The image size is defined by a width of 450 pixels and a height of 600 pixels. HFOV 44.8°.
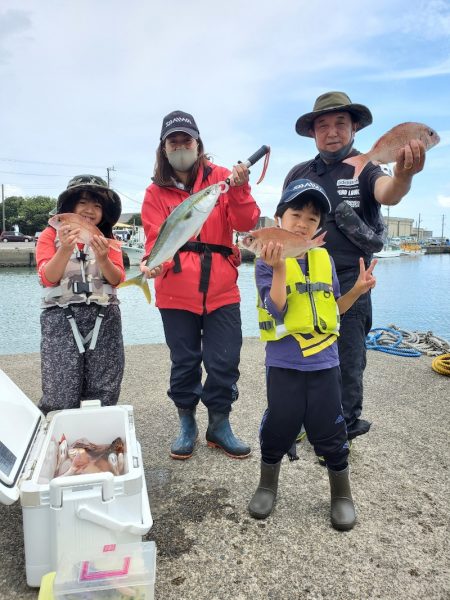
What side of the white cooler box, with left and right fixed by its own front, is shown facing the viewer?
right

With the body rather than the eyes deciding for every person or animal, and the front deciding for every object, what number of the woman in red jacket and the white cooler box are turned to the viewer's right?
1

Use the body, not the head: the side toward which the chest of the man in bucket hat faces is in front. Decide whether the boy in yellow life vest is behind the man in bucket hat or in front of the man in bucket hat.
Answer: in front

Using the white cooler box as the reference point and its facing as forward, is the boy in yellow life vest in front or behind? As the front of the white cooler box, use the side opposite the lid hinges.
in front

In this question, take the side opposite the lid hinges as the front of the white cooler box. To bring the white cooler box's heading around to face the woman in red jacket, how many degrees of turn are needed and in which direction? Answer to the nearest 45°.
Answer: approximately 45° to its left

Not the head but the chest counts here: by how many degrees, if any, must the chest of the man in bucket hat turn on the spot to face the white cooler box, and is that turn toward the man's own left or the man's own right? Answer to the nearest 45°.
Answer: approximately 45° to the man's own right

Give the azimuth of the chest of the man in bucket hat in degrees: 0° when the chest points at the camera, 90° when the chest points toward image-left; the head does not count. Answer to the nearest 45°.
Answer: approximately 0°

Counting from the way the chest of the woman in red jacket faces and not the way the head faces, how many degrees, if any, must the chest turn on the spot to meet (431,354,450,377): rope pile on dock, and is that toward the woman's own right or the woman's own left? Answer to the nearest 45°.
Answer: approximately 135° to the woman's own left

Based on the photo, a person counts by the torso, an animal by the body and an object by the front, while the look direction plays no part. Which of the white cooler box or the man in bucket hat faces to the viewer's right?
the white cooler box

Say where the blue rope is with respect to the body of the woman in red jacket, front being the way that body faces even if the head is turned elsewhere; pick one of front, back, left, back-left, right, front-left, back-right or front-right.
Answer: back-left
